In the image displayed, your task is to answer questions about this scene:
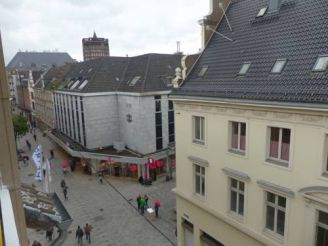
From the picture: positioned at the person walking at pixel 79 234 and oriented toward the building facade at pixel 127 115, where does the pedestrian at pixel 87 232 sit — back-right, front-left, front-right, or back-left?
front-right

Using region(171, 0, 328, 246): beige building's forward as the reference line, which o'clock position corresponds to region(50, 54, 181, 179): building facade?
The building facade is roughly at 3 o'clock from the beige building.

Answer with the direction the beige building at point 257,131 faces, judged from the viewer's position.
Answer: facing the viewer and to the left of the viewer

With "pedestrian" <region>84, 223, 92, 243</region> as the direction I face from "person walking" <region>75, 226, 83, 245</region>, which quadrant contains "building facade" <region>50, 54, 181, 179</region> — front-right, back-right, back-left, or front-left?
front-left

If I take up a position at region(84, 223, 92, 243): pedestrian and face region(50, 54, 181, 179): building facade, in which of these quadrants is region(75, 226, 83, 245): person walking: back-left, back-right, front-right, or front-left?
back-left
